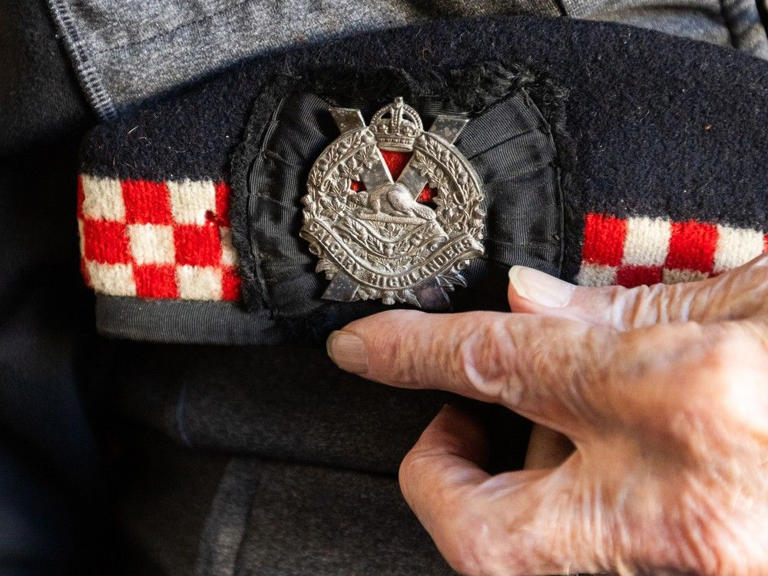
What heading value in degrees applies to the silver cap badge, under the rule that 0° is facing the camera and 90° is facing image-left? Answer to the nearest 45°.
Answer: approximately 0°
